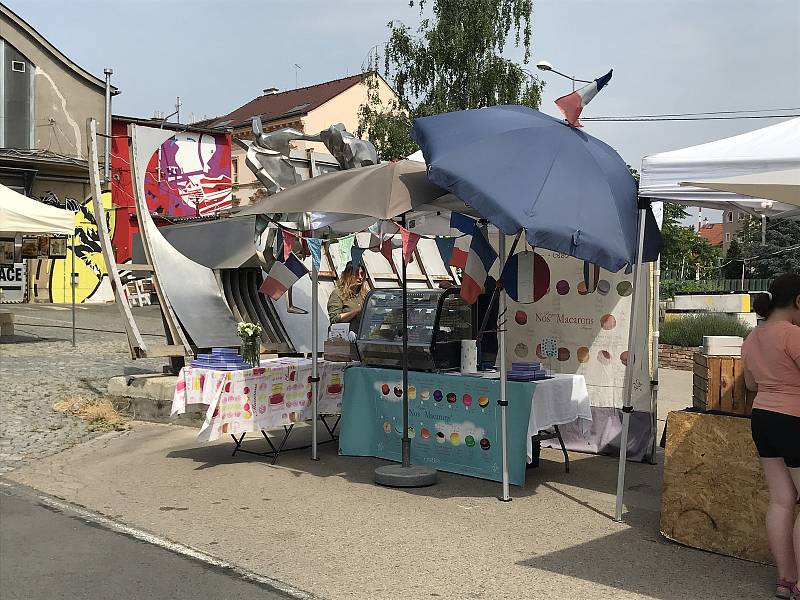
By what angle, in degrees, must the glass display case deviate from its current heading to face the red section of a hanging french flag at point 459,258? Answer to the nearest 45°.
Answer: approximately 45° to its left

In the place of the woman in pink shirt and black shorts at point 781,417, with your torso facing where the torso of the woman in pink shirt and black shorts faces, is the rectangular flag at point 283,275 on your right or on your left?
on your left

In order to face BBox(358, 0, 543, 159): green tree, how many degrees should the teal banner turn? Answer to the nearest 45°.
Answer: approximately 135° to its right

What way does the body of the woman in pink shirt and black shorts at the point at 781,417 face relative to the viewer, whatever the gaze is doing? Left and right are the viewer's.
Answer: facing away from the viewer and to the right of the viewer

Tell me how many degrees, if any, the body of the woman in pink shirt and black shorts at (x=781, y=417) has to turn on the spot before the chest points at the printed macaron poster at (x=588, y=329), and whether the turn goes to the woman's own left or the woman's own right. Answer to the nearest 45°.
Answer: approximately 90° to the woman's own left

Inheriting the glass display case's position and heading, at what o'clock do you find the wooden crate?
The wooden crate is roughly at 9 o'clock from the glass display case.

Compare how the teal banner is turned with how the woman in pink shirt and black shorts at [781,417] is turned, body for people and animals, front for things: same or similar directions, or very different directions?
very different directions

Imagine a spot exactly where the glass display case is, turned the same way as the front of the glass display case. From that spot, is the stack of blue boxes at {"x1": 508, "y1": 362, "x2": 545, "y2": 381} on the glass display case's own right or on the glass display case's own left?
on the glass display case's own left

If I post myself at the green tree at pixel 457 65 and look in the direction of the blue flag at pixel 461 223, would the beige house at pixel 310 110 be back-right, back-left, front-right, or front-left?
back-right

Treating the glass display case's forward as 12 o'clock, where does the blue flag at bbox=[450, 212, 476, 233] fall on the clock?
The blue flag is roughly at 10 o'clock from the glass display case.

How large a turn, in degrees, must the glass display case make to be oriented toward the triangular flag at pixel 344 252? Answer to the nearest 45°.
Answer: approximately 135° to its right

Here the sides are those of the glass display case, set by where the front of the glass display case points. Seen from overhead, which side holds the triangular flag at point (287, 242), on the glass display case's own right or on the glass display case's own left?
on the glass display case's own right

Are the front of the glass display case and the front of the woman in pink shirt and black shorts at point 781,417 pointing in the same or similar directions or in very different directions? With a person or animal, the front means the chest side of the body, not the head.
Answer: very different directions
